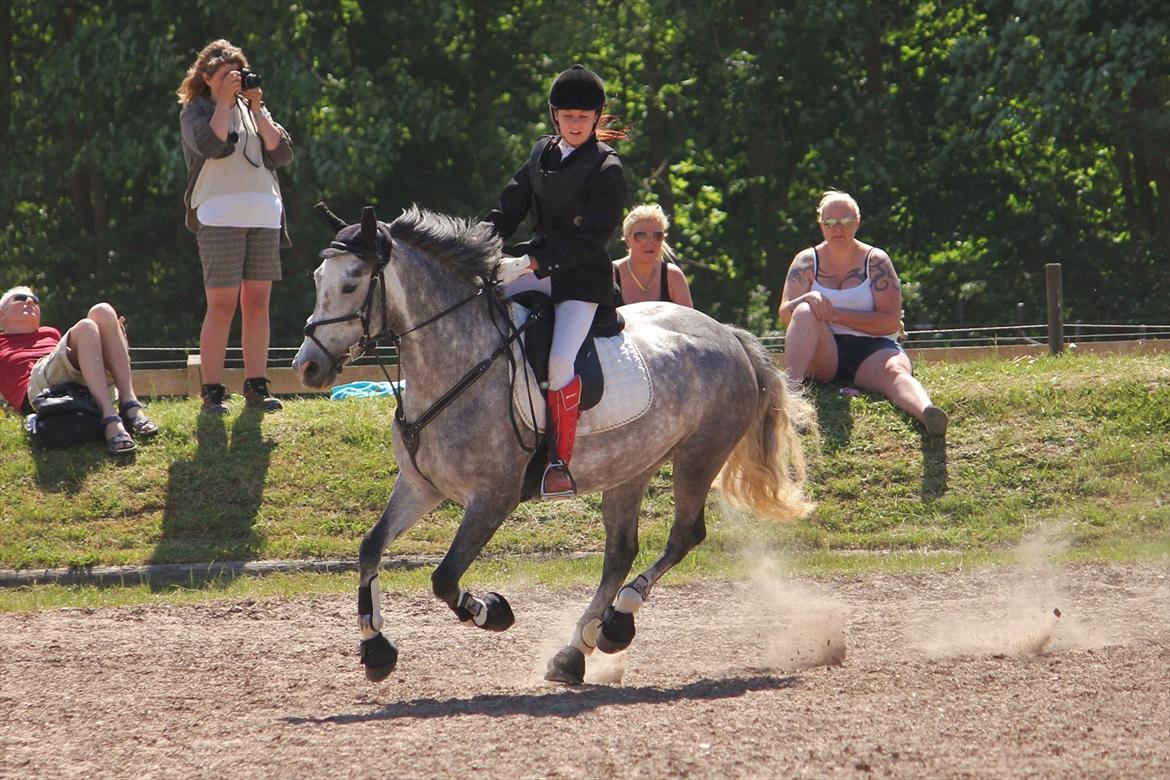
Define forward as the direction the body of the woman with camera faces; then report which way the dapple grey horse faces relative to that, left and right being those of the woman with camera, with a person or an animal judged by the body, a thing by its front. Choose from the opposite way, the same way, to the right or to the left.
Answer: to the right

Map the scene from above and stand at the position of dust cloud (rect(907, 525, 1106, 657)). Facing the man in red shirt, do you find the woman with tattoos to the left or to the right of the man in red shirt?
right

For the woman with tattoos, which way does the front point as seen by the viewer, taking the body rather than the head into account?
toward the camera

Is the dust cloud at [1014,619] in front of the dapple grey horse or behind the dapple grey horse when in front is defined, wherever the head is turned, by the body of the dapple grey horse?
behind

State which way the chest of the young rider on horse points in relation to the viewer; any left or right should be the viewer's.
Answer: facing the viewer and to the left of the viewer

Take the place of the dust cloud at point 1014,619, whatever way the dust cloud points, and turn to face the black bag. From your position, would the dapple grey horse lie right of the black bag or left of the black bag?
left

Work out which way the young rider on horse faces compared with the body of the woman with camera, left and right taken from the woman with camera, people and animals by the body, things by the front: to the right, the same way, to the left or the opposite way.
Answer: to the right

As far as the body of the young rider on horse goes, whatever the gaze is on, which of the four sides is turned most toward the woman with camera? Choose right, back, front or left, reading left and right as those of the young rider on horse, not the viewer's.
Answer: right

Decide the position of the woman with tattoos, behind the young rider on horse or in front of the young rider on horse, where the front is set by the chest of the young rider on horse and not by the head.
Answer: behind

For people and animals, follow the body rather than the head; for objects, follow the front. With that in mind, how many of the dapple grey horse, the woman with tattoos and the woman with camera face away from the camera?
0

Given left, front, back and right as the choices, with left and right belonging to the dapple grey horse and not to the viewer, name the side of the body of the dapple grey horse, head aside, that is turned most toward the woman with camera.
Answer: right

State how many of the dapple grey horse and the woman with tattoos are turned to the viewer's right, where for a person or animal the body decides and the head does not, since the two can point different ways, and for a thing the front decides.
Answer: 0

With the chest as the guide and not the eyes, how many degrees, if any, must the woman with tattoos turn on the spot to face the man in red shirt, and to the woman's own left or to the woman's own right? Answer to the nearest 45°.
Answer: approximately 90° to the woman's own right

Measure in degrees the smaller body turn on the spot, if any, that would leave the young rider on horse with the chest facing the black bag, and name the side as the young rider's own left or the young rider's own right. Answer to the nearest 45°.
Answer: approximately 90° to the young rider's own right
